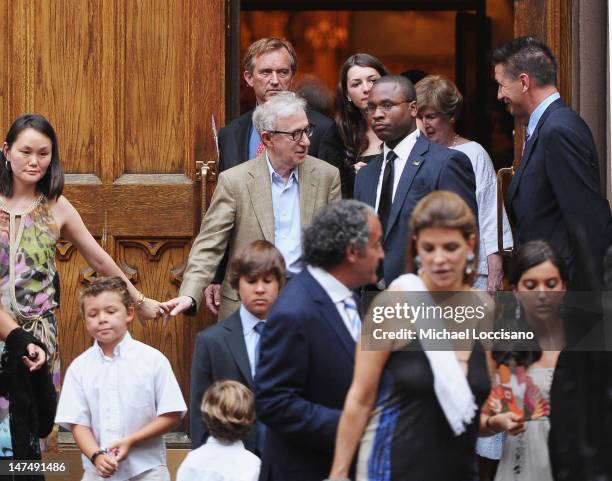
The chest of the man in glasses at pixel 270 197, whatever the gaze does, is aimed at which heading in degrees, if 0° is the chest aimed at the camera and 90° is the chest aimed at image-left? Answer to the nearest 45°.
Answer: approximately 315°

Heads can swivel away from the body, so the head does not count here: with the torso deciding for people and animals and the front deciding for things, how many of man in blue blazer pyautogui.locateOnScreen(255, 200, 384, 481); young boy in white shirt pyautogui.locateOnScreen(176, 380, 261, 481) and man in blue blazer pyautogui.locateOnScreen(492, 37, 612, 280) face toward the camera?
0

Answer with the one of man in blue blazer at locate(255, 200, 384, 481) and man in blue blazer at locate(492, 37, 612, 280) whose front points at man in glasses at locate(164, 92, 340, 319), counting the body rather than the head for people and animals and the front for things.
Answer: man in blue blazer at locate(492, 37, 612, 280)

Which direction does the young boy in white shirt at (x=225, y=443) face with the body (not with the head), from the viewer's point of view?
away from the camera

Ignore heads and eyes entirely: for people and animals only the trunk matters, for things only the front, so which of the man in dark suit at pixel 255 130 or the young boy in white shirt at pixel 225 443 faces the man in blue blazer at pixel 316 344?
the man in dark suit

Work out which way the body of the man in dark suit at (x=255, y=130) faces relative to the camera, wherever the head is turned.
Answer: toward the camera

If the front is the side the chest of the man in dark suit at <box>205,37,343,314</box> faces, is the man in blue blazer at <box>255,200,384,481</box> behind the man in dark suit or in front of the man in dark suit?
in front

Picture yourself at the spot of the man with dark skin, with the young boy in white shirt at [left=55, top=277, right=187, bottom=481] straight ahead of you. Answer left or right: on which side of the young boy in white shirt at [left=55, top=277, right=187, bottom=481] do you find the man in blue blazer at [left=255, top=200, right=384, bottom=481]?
left

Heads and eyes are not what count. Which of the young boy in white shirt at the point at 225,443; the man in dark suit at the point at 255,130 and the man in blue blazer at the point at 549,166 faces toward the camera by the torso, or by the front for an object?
the man in dark suit

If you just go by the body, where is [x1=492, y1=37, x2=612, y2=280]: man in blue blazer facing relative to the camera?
to the viewer's left

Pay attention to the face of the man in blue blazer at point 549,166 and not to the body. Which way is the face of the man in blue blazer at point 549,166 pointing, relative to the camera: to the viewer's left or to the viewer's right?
to the viewer's left

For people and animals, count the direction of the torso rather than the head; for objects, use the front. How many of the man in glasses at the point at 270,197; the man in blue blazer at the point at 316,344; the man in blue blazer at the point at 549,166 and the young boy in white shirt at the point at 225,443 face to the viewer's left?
1

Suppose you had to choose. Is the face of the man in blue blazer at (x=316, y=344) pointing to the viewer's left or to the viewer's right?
to the viewer's right

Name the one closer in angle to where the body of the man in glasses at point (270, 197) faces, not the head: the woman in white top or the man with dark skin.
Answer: the man with dark skin

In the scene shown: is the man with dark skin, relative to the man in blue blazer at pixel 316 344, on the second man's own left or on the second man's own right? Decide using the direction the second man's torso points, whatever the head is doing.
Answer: on the second man's own left
